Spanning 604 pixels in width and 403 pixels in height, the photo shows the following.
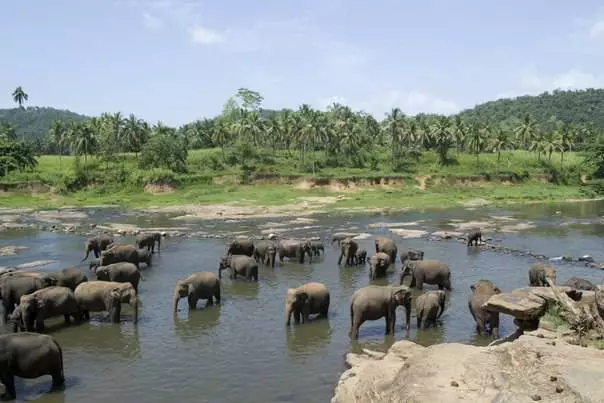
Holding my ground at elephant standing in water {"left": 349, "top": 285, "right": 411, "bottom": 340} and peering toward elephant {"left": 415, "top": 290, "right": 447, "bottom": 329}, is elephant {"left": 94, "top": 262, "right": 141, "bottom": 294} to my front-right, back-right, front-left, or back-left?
back-left

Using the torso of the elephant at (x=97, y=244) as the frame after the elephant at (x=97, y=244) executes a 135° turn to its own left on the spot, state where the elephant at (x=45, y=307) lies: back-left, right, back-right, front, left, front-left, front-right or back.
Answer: front-right

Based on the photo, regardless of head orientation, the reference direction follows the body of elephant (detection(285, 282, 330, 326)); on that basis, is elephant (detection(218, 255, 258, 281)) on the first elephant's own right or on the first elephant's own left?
on the first elephant's own right

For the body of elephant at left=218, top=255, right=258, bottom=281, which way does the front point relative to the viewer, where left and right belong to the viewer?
facing to the left of the viewer

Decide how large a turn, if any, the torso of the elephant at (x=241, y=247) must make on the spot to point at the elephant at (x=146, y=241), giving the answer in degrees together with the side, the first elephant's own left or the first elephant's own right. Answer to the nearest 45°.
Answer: approximately 45° to the first elephant's own right

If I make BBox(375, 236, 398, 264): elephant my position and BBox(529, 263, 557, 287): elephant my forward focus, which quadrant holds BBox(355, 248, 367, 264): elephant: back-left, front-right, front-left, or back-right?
back-right

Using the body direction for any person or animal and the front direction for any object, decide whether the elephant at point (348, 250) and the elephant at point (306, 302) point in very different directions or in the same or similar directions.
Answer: same or similar directions

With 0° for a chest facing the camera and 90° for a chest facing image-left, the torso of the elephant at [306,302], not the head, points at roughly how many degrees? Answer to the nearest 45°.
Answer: approximately 45°

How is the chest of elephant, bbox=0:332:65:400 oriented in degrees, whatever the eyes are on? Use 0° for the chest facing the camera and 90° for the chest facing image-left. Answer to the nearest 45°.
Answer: approximately 90°

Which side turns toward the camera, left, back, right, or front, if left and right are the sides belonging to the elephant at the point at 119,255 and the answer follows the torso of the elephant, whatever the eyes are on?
left

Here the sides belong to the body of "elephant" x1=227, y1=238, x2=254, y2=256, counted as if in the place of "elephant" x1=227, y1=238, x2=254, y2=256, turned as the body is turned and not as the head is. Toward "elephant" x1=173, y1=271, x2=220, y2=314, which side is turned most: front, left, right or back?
left

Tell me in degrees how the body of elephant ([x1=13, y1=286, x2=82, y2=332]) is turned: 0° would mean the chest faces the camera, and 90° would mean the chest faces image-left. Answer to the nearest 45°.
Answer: approximately 45°

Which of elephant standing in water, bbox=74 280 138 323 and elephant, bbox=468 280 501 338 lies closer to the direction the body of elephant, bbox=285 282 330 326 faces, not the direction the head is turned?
the elephant standing in water

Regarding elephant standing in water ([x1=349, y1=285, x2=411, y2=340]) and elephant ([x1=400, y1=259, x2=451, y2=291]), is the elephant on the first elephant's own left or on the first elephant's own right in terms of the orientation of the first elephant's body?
on the first elephant's own left

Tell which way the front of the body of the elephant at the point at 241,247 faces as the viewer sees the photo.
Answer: to the viewer's left

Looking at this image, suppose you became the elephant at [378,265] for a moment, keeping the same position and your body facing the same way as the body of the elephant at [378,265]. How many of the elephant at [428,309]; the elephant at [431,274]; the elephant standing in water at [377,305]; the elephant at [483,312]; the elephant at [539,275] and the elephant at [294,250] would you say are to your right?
1

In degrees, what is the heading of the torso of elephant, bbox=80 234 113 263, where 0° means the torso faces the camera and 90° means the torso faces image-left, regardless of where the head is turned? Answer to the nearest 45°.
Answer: approximately 90°

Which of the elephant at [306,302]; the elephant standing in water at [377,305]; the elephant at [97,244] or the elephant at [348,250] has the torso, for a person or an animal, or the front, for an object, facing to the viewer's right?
the elephant standing in water
